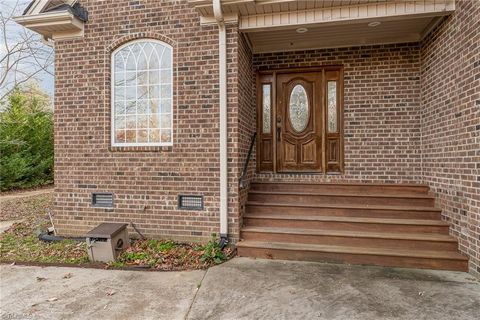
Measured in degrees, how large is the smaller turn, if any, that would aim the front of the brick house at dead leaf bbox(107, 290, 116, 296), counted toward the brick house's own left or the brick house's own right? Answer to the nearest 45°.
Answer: approximately 45° to the brick house's own right

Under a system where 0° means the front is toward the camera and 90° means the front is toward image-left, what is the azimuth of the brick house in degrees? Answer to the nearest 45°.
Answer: approximately 0°

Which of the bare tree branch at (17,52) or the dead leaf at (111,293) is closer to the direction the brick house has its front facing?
the dead leaf

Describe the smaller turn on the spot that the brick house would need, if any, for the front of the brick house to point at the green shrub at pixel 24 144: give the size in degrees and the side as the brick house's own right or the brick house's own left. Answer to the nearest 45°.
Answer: approximately 135° to the brick house's own right

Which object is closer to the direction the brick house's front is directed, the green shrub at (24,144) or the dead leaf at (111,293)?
the dead leaf

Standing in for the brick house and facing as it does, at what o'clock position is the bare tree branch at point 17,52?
The bare tree branch is roughly at 4 o'clock from the brick house.
